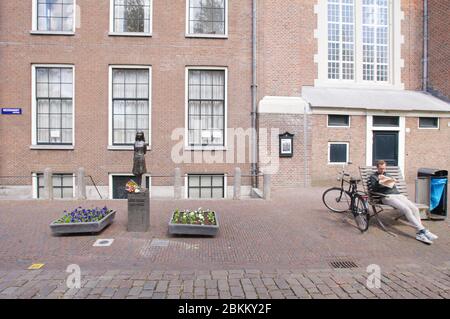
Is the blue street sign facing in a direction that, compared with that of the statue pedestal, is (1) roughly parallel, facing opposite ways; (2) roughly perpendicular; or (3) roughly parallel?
roughly parallel

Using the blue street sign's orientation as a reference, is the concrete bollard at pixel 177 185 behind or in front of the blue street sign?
in front

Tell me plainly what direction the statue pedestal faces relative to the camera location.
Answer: facing the viewer

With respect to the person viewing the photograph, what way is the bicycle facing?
facing away from the viewer and to the left of the viewer

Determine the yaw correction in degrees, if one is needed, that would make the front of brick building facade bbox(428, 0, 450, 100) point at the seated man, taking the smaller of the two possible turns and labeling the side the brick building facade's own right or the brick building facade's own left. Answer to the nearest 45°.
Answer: approximately 45° to the brick building facade's own left

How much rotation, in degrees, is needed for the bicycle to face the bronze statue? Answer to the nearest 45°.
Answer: approximately 45° to its left

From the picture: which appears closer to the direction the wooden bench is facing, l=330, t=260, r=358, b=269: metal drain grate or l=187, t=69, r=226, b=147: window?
the metal drain grate

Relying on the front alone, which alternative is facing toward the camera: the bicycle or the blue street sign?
the blue street sign

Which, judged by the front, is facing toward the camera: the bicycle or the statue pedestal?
the statue pedestal

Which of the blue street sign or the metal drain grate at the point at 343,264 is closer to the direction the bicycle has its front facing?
the blue street sign

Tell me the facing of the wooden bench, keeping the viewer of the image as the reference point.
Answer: facing the viewer and to the right of the viewer

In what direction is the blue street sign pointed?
toward the camera

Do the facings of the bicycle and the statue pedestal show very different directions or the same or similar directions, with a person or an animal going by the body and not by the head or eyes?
very different directions
